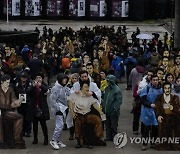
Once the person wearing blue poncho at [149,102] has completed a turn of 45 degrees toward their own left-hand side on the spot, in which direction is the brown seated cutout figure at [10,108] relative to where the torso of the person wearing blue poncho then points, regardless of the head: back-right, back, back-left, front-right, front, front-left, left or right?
back

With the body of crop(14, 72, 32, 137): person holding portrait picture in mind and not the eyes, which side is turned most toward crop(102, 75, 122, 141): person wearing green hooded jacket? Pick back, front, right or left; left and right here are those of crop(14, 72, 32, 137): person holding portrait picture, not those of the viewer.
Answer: left

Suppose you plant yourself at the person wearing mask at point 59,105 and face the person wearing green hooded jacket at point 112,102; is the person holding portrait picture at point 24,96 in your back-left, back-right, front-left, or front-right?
back-left

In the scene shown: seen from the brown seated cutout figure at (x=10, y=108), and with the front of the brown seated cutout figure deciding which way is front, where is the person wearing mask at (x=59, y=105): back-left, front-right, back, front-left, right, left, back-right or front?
front-left

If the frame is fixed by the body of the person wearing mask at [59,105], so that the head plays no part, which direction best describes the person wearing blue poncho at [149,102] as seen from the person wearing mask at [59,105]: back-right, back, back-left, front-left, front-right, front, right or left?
front-left

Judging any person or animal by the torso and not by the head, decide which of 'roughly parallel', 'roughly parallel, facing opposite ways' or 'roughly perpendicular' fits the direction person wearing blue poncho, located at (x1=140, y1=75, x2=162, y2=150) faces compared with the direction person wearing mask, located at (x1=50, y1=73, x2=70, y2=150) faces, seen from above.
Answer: roughly parallel

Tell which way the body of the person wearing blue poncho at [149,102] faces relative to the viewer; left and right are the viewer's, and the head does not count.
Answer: facing the viewer and to the right of the viewer

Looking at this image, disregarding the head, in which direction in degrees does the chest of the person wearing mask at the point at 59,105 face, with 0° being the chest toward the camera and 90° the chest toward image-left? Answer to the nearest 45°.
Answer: approximately 315°

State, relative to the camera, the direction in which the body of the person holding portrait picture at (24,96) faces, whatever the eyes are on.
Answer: toward the camera

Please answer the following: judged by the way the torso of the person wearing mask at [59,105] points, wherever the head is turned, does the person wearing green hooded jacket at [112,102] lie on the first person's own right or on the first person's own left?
on the first person's own left

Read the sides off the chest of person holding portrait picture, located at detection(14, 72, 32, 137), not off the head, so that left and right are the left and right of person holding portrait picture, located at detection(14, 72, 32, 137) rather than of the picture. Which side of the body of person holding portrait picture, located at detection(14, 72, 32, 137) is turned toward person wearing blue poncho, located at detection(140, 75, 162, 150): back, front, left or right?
left

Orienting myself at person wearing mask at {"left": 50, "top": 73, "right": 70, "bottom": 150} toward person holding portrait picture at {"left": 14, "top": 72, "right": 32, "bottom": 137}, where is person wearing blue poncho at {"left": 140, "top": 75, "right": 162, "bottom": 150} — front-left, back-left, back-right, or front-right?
back-right
